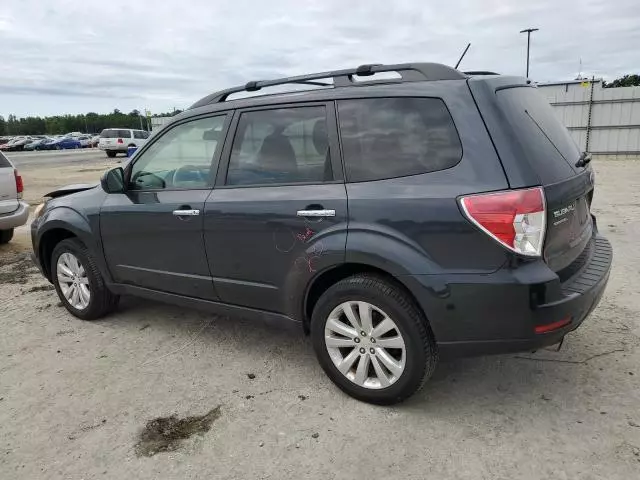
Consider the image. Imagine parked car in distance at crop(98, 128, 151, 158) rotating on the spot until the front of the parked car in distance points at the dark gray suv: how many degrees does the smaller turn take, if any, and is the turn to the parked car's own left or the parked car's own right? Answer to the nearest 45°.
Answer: approximately 135° to the parked car's own right

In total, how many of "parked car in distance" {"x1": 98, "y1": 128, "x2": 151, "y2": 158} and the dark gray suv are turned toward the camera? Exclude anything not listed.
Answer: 0

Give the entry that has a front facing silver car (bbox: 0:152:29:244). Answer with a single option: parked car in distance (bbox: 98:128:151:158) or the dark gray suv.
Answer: the dark gray suv

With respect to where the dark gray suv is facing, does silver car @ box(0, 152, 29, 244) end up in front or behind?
in front

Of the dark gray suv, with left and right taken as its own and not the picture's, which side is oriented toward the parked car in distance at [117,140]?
front

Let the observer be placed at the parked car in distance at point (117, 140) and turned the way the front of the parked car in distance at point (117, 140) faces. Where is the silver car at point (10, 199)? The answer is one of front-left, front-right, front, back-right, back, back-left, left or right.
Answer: back-right

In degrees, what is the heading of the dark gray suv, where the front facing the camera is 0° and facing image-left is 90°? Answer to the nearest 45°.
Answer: approximately 135°
